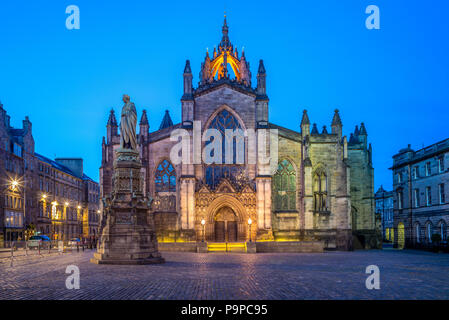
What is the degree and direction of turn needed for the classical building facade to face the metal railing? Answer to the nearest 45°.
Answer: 0° — it already faces it

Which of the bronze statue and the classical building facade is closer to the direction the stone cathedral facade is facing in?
the bronze statue

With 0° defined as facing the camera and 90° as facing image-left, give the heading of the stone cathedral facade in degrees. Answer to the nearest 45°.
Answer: approximately 0°

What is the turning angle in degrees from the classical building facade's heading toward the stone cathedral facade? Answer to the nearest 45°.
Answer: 0° — it already faces it

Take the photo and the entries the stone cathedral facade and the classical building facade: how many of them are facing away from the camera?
0

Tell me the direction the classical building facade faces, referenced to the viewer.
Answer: facing the viewer and to the left of the viewer

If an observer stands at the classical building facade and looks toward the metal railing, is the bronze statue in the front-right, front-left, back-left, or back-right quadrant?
front-left

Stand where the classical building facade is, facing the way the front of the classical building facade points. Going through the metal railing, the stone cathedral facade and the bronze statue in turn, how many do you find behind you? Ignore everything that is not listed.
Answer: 0

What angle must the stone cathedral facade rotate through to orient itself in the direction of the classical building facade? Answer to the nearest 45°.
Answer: approximately 90° to its left

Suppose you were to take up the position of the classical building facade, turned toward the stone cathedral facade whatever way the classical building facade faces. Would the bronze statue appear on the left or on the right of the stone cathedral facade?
left
